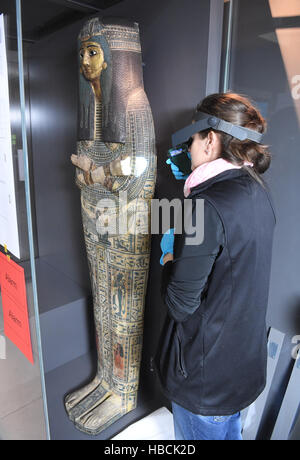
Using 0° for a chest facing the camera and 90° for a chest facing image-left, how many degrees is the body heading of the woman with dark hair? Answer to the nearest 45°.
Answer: approximately 135°
